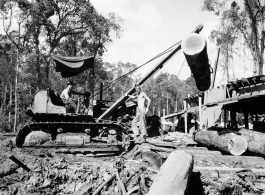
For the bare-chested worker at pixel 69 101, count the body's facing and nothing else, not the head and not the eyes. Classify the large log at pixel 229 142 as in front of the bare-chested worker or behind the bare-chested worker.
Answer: in front

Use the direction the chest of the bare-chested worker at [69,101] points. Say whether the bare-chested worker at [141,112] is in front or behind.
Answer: in front

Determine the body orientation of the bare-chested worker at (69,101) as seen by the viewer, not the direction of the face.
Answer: to the viewer's right

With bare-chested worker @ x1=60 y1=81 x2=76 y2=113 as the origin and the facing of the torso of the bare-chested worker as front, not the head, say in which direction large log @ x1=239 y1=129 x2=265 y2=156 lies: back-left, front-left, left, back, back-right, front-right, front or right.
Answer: front-right

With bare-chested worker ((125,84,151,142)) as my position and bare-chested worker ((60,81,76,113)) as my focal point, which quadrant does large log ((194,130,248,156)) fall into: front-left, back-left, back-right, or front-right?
back-left
